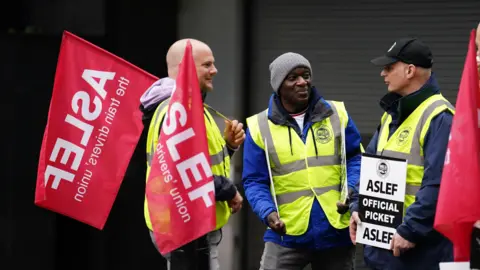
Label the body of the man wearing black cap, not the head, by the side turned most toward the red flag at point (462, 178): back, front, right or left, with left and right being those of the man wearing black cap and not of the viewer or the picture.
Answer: left

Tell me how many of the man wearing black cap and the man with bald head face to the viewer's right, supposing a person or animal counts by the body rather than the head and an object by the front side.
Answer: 1

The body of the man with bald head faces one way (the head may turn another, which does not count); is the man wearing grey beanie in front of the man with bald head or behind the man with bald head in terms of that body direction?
in front

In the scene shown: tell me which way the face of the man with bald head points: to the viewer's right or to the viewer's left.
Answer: to the viewer's right

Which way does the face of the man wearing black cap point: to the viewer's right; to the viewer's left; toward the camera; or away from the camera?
to the viewer's left

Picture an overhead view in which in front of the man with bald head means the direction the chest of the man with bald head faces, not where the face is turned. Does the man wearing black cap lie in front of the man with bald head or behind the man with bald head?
in front

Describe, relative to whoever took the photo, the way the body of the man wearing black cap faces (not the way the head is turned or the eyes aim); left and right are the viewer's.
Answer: facing the viewer and to the left of the viewer

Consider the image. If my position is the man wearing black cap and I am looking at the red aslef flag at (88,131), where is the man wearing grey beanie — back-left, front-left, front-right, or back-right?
front-right

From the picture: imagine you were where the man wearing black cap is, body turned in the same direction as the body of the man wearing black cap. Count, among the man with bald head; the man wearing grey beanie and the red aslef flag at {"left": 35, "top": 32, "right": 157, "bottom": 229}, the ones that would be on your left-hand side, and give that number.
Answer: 0

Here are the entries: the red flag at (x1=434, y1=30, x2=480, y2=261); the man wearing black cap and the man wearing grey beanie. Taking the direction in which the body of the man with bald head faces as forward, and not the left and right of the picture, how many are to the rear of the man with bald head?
0

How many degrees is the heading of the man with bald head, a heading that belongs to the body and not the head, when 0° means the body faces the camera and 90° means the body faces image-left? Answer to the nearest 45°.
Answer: approximately 270°
